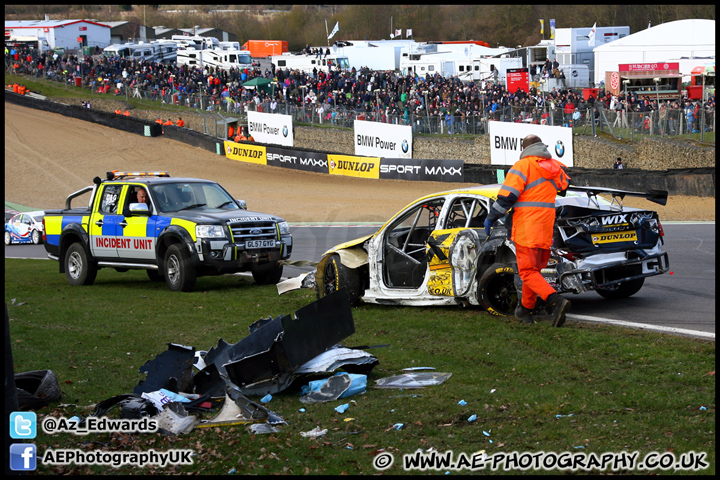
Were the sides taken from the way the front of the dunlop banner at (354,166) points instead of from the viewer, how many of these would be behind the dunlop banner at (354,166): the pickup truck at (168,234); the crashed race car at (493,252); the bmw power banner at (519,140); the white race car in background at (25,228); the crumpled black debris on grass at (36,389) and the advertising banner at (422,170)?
0

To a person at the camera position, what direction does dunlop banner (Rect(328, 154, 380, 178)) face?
facing the viewer

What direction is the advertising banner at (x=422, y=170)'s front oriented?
toward the camera

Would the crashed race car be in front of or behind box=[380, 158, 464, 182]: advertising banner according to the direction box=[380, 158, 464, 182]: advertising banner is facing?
in front

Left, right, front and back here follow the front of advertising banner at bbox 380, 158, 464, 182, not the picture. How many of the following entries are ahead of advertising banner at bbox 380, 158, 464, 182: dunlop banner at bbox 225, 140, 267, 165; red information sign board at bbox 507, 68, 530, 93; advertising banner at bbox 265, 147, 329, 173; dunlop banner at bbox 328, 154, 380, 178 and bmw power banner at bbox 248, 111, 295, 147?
0

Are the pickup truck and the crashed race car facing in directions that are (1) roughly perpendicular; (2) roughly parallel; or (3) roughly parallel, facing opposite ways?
roughly parallel, facing opposite ways

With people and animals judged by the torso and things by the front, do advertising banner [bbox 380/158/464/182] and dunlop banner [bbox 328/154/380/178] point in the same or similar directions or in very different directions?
same or similar directions

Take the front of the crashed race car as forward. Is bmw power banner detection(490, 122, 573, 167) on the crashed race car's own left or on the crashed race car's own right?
on the crashed race car's own right

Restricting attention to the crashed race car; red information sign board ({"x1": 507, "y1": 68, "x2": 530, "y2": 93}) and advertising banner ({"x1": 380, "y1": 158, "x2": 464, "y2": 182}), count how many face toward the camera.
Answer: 2

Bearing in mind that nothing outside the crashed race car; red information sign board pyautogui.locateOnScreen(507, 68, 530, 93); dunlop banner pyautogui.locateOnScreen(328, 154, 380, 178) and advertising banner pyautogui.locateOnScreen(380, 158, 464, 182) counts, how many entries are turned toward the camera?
3

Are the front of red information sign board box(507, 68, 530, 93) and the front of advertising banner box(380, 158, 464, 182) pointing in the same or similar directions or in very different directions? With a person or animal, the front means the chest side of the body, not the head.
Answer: same or similar directions

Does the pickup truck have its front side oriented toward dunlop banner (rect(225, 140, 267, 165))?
no

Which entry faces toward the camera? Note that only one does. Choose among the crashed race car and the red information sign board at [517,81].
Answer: the red information sign board

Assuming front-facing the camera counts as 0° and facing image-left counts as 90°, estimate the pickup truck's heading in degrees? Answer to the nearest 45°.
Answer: approximately 315°

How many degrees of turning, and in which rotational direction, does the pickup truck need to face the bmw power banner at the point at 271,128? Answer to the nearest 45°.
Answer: approximately 135° to its left

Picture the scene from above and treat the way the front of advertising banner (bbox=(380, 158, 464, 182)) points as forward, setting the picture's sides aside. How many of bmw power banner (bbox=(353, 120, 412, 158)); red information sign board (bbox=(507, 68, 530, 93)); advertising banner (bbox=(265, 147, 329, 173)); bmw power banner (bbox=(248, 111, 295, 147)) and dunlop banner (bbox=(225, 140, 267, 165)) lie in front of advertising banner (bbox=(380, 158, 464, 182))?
0

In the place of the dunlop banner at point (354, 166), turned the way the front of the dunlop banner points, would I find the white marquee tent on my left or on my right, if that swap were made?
on my left
